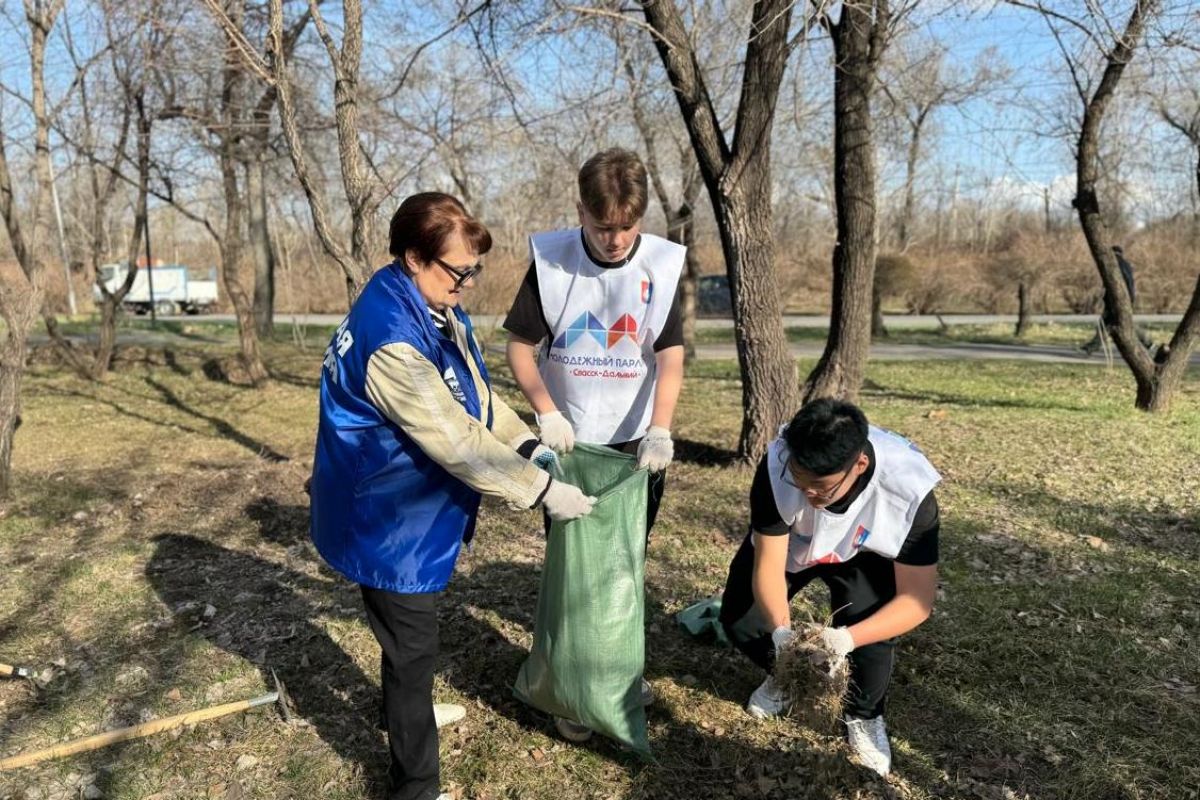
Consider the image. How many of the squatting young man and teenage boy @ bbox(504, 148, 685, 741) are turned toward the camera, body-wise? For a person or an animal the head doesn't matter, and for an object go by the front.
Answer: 2

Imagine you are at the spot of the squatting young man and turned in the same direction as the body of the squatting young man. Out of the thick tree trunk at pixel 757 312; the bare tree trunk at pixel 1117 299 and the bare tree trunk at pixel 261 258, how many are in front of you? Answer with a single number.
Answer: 0

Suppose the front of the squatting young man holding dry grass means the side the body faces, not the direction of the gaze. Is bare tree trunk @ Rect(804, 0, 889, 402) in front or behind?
behind

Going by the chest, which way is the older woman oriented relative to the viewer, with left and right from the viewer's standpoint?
facing to the right of the viewer

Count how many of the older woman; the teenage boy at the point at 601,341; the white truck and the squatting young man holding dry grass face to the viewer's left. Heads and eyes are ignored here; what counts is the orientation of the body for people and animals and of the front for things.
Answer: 1

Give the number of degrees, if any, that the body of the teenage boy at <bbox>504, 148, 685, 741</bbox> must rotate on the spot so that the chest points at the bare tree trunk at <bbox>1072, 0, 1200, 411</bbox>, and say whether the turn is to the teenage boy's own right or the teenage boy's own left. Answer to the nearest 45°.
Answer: approximately 135° to the teenage boy's own left

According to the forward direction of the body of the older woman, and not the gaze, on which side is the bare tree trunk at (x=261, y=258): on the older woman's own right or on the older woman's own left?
on the older woman's own left

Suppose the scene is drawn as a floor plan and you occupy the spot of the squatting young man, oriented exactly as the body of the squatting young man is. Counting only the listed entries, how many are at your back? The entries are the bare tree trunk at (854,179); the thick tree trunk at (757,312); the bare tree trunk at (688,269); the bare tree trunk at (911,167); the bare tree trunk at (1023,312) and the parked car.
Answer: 6

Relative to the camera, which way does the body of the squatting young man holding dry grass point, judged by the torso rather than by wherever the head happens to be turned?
toward the camera

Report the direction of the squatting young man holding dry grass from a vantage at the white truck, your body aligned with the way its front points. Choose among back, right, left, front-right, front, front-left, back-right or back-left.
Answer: left

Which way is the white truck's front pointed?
to the viewer's left

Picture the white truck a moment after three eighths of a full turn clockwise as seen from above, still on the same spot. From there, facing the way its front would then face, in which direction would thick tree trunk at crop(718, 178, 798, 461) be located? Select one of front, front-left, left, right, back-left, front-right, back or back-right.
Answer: back-right

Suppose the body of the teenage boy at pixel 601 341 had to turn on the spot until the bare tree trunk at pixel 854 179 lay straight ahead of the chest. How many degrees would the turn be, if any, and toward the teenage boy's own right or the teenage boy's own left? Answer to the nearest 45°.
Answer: approximately 135° to the teenage boy's own left

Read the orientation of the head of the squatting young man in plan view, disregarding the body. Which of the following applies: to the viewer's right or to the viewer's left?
to the viewer's left
